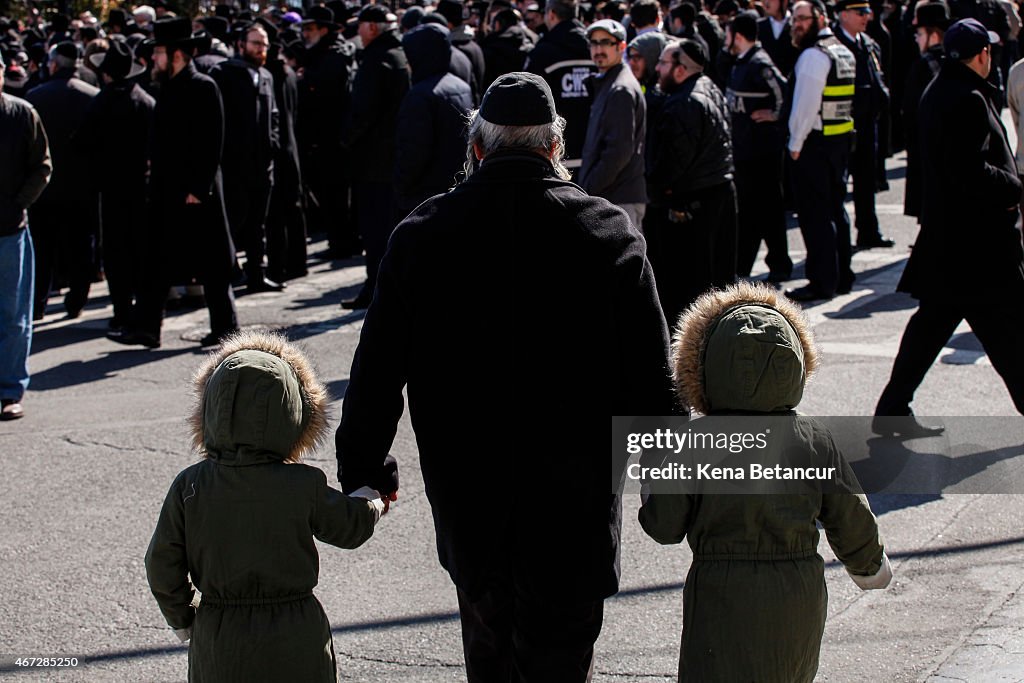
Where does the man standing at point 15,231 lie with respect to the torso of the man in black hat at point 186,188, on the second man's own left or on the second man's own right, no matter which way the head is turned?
on the second man's own left

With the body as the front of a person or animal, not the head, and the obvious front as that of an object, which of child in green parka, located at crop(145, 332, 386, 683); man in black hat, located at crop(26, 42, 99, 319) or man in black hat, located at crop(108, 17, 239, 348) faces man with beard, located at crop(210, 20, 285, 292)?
the child in green parka

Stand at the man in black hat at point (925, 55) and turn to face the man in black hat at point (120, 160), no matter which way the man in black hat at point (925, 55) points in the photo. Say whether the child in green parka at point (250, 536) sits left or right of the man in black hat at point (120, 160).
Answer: left

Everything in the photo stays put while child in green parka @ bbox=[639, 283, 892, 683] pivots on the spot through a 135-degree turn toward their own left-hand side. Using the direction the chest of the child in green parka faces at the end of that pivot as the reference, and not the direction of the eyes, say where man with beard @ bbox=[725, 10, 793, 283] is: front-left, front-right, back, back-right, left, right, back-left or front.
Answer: back-right

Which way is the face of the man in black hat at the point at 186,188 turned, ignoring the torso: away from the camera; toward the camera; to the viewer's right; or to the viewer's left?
to the viewer's left

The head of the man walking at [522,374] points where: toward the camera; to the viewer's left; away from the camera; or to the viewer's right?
away from the camera

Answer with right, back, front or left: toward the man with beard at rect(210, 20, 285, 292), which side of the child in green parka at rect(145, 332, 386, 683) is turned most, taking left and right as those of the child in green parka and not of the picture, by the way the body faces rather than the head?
front

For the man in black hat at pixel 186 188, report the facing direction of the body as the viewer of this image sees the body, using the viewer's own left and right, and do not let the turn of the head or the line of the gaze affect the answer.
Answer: facing to the left of the viewer

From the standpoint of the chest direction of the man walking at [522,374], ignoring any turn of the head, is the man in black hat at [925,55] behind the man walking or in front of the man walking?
in front

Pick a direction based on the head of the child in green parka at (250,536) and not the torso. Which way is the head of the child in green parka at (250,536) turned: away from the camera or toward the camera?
away from the camera

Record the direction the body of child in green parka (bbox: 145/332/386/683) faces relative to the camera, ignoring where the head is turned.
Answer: away from the camera

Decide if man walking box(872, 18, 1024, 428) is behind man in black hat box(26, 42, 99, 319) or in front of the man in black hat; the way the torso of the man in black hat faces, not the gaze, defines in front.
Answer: behind

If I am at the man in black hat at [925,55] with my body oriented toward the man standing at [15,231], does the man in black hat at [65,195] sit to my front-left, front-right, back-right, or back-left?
front-right
